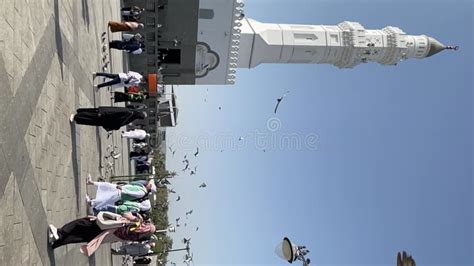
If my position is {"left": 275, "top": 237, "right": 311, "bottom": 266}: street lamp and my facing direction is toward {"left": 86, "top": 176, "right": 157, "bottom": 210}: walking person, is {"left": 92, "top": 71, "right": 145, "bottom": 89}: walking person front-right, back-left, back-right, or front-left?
front-right

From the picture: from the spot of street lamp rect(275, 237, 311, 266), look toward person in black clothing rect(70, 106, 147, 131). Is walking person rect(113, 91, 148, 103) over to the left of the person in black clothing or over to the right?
right

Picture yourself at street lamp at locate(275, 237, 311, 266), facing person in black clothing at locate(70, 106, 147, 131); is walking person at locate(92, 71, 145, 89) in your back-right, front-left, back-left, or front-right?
front-right

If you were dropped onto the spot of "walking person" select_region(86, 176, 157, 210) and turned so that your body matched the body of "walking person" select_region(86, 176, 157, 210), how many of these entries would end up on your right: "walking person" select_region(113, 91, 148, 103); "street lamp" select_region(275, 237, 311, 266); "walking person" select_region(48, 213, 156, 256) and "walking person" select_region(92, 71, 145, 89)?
2
